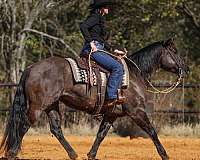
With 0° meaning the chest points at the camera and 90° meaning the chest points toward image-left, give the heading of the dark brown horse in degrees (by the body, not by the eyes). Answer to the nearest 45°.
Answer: approximately 270°

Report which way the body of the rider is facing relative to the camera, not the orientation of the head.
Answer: to the viewer's right
